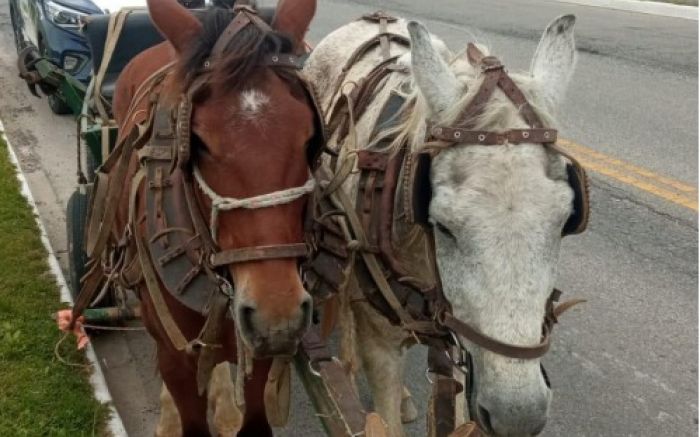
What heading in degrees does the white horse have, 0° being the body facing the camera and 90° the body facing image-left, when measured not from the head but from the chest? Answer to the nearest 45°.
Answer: approximately 315°

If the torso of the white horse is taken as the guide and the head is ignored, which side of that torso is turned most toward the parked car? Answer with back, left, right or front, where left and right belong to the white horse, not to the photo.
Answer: back

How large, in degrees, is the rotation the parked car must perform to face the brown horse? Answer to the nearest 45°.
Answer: approximately 45° to its right

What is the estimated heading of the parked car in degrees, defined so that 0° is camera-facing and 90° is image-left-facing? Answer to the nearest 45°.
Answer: approximately 315°

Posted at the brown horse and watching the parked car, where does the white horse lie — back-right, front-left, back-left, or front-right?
back-right
